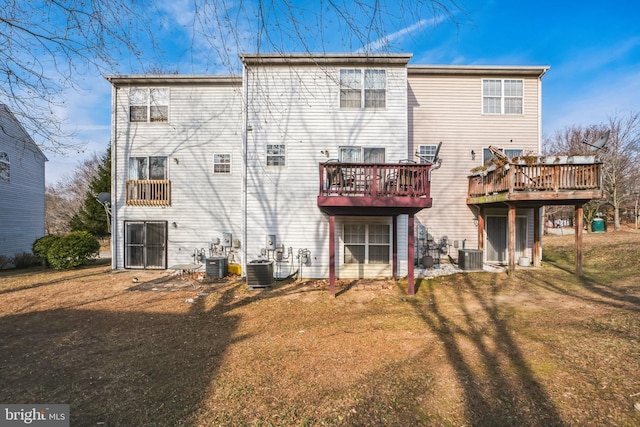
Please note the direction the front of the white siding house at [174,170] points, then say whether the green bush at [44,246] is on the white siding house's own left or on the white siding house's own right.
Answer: on the white siding house's own left

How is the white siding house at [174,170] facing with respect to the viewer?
away from the camera

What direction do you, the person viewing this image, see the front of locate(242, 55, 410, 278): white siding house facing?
facing away from the viewer

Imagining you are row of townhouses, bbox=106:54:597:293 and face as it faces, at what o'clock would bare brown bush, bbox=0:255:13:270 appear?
The bare brown bush is roughly at 9 o'clock from the row of townhouses.

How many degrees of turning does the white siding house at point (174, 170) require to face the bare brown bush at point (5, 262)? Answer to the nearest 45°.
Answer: approximately 45° to its left

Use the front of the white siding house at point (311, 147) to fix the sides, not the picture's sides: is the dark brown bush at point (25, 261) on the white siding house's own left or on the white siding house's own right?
on the white siding house's own left

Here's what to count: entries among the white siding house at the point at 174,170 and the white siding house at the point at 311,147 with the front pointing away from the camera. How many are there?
2

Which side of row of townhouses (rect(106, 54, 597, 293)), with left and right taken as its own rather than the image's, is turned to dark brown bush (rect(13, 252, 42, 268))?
left

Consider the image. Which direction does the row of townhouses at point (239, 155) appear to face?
away from the camera

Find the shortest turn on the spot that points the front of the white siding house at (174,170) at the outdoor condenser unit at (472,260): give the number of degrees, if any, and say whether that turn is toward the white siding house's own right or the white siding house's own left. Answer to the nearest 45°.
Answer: approximately 135° to the white siding house's own right

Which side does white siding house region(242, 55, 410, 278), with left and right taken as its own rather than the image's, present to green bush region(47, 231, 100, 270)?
left

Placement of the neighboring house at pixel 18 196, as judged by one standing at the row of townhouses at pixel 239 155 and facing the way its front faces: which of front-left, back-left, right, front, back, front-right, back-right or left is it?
left
